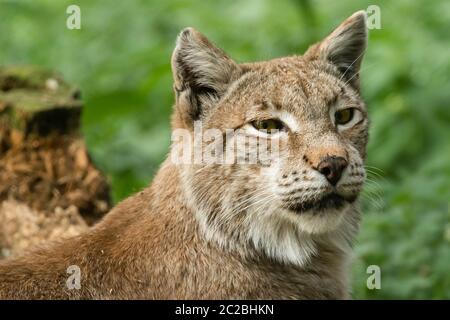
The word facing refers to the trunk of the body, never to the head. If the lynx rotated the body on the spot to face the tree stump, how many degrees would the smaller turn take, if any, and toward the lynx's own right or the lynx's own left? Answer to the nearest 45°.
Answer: approximately 180°

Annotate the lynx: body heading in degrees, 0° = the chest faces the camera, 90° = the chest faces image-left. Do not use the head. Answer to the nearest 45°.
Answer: approximately 315°
